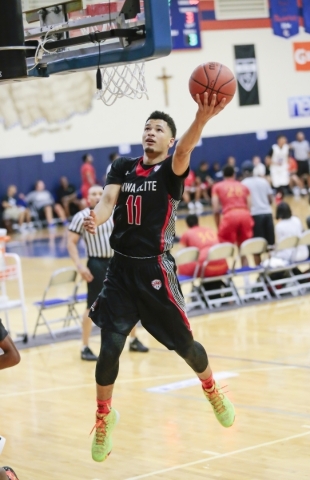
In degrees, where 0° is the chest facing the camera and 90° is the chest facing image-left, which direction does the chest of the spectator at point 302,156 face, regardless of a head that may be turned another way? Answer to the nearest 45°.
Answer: approximately 0°

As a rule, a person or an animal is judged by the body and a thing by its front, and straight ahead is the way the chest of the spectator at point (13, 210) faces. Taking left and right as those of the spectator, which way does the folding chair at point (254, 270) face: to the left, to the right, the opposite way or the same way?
the opposite way
